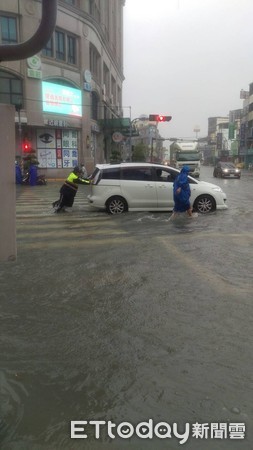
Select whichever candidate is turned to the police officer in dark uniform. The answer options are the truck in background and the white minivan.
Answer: the truck in background

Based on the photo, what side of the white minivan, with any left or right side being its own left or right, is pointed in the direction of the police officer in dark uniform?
back

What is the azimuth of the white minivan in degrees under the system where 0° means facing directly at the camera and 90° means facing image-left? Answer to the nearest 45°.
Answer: approximately 270°

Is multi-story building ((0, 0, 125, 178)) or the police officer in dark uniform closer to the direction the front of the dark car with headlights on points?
the police officer in dark uniform

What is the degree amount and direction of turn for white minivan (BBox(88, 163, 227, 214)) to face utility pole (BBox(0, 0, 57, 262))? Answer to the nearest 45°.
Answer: approximately 90° to its right

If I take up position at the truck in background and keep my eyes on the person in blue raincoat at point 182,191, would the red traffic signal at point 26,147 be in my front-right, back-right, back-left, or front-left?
front-right

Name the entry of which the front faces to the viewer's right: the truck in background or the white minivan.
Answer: the white minivan

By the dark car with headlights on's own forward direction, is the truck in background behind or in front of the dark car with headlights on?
behind

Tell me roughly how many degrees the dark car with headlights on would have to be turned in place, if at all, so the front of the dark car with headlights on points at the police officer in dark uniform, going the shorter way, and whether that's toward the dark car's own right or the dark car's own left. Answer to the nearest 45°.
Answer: approximately 45° to the dark car's own right

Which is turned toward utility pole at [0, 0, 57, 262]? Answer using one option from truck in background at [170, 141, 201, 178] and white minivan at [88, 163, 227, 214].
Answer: the truck in background

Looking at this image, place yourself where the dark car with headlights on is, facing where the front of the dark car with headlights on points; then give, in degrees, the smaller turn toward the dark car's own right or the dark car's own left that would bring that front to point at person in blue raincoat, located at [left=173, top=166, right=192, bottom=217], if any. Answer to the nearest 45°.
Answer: approximately 45° to the dark car's own right

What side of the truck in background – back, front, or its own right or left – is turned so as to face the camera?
front

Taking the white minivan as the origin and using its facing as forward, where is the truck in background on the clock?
The truck in background is roughly at 9 o'clock from the white minivan.

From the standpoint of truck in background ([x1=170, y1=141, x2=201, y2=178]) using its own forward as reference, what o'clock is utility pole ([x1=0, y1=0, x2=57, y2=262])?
The utility pole is roughly at 12 o'clock from the truck in background.

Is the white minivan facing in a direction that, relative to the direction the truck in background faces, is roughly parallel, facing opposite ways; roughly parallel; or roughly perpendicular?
roughly perpendicular

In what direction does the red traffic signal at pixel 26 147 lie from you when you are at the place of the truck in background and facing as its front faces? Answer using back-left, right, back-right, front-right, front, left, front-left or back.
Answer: front-right
